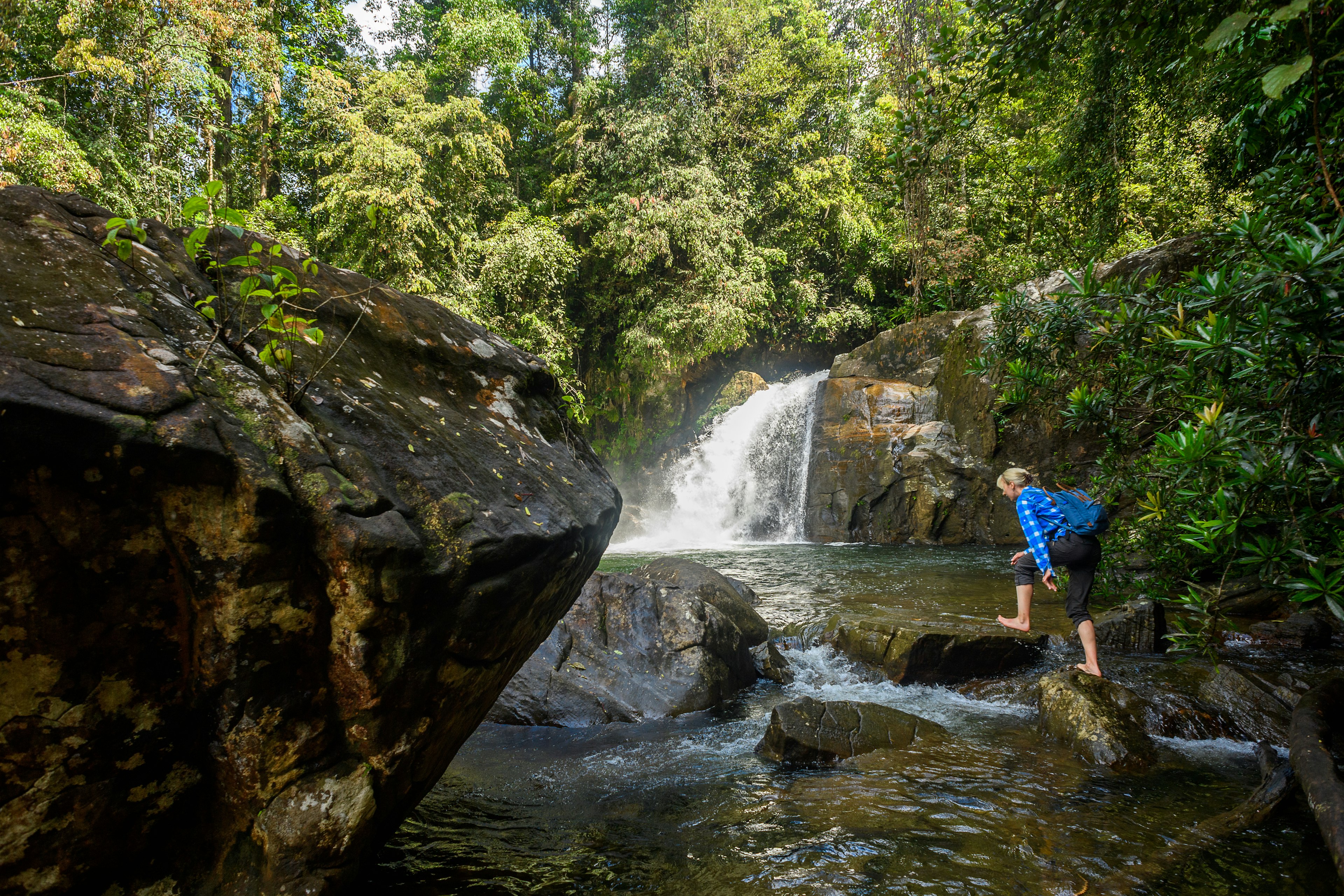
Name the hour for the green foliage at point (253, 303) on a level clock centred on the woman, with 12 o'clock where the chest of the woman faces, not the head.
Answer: The green foliage is roughly at 10 o'clock from the woman.

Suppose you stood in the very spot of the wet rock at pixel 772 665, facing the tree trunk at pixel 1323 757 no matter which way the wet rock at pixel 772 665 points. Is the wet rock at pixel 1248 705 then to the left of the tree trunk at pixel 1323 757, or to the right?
left

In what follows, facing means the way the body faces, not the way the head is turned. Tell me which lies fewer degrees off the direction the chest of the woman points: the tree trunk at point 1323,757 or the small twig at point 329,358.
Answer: the small twig

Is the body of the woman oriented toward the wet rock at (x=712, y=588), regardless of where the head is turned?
yes

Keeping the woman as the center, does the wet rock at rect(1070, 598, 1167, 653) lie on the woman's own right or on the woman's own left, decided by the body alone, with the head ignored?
on the woman's own right

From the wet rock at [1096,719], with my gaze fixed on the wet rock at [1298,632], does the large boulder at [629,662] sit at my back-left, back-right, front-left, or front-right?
back-left

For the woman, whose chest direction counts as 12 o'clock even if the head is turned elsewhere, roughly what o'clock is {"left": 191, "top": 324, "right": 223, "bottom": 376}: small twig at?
The small twig is roughly at 10 o'clock from the woman.

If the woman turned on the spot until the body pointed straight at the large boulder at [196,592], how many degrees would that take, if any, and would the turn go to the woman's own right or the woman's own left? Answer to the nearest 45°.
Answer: approximately 45° to the woman's own left

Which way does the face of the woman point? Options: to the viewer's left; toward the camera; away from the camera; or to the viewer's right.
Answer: to the viewer's left

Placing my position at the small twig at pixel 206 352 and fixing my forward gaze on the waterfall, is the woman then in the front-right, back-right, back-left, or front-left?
front-right

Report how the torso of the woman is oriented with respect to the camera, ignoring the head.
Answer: to the viewer's left

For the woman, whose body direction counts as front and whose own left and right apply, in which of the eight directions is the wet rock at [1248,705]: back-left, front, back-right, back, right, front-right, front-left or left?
back

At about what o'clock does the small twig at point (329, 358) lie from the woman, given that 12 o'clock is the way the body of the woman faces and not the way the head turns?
The small twig is roughly at 10 o'clock from the woman.

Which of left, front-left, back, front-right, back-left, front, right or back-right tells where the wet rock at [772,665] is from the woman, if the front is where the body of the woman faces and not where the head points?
front

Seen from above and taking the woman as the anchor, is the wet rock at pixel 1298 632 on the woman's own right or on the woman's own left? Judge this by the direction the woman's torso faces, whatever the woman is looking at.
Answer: on the woman's own right

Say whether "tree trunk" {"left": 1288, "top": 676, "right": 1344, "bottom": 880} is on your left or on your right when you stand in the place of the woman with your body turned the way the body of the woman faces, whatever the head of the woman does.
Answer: on your left
